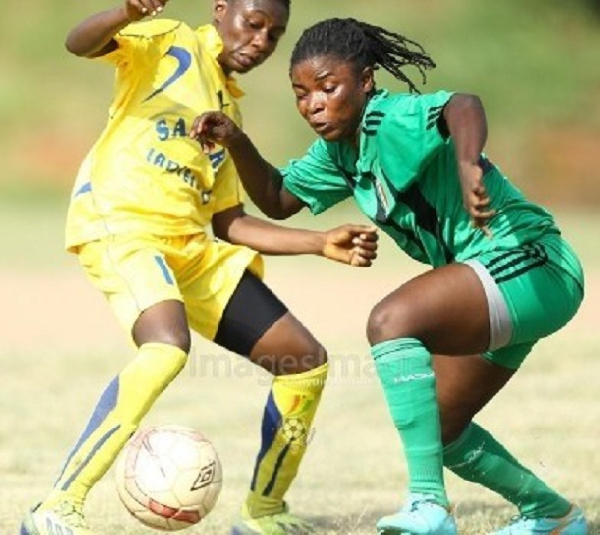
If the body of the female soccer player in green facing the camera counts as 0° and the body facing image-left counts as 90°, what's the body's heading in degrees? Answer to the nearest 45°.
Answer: approximately 45°

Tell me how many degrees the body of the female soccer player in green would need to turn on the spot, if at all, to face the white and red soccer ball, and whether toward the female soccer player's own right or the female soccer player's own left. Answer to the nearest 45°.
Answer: approximately 45° to the female soccer player's own right
